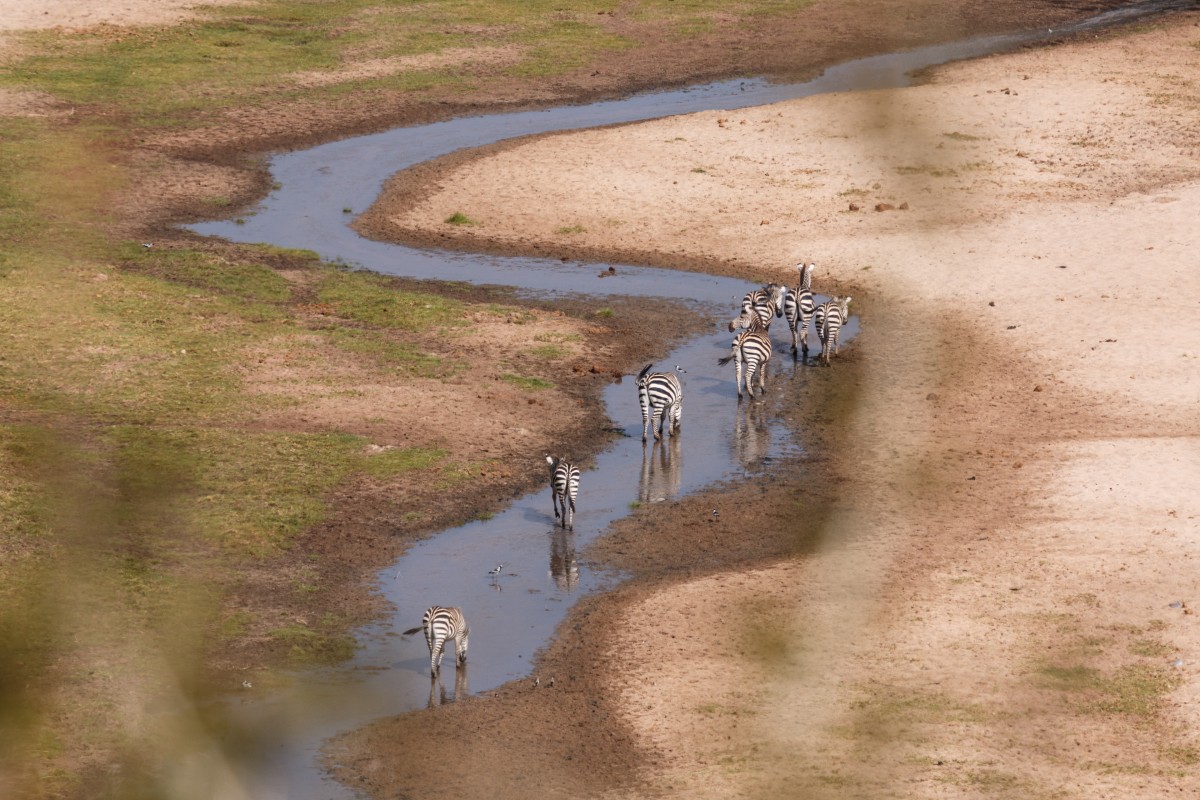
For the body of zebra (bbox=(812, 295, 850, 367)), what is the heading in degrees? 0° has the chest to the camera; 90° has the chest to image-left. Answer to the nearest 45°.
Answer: approximately 225°

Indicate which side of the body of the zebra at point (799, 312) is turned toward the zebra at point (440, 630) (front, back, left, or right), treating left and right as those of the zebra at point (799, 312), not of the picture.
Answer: back

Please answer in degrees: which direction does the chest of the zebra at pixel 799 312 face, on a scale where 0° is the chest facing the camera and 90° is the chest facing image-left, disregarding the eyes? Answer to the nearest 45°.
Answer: approximately 180°

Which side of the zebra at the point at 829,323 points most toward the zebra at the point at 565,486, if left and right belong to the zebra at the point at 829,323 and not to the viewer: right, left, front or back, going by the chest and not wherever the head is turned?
back

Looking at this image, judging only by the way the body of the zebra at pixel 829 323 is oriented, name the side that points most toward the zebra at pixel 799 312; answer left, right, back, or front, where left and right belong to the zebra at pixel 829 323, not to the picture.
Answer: left

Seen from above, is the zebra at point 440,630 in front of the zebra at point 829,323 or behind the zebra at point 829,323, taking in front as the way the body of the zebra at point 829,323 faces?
behind

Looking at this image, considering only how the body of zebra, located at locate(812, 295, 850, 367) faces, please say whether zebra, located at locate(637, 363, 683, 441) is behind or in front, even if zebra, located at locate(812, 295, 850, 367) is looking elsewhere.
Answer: behind

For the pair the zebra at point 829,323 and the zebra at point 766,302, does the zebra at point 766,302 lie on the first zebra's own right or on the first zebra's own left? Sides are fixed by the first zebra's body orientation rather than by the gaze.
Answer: on the first zebra's own left
